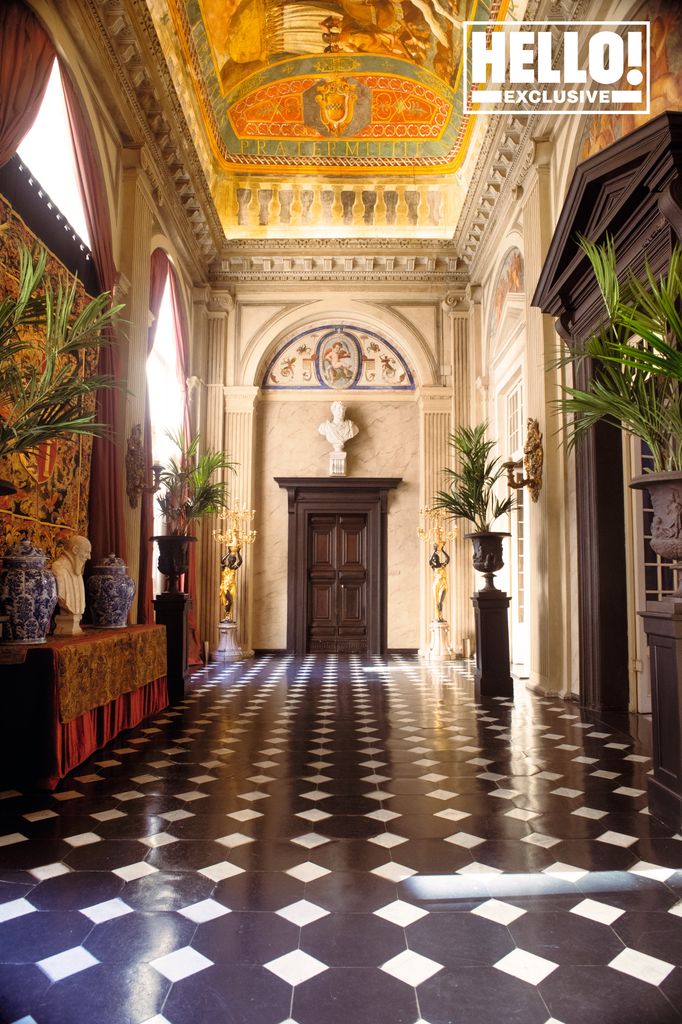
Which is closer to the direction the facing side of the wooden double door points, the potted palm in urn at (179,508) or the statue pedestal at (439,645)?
the potted palm in urn
